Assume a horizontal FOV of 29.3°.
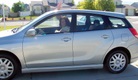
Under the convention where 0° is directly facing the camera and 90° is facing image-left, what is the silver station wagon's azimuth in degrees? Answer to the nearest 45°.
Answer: approximately 90°
